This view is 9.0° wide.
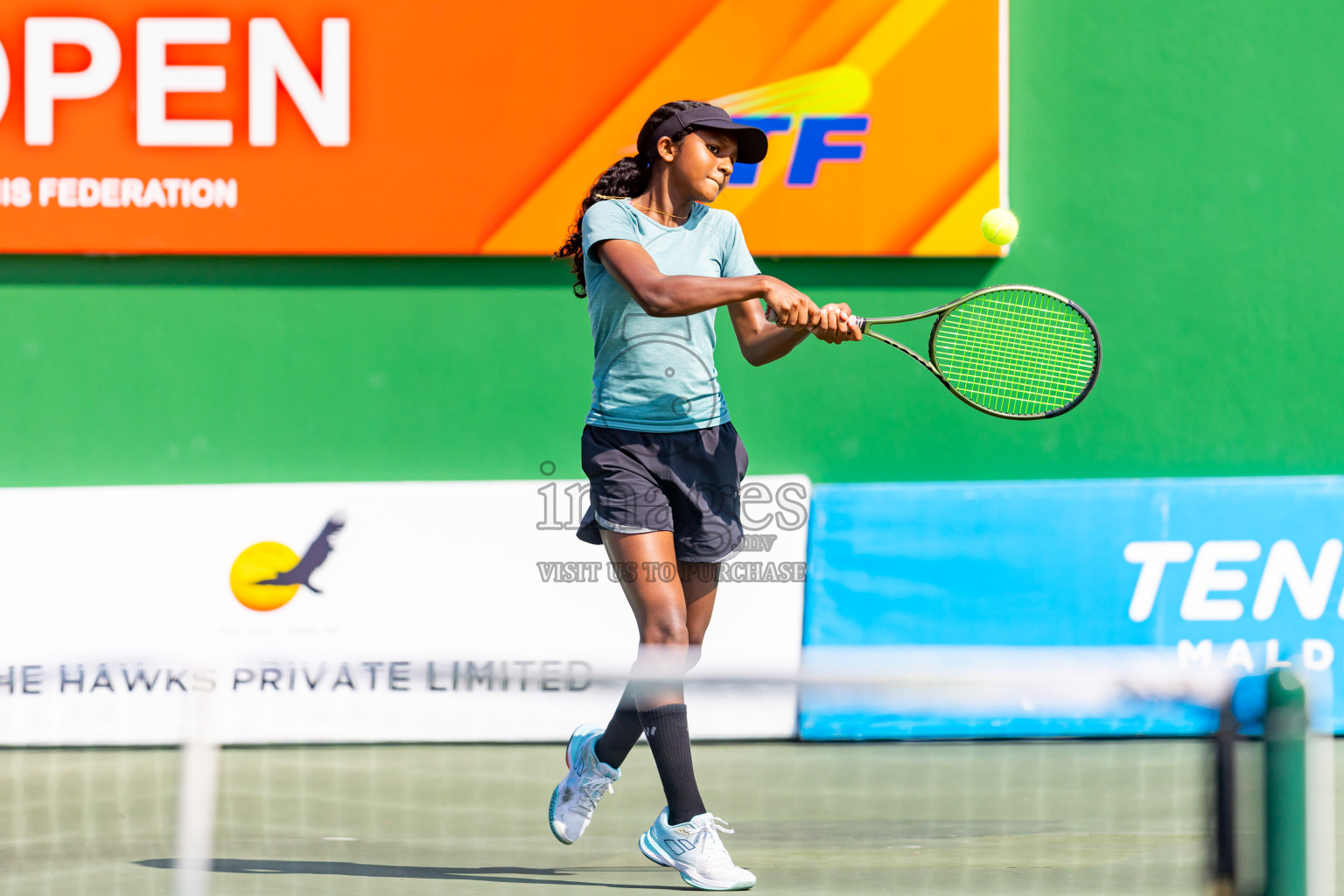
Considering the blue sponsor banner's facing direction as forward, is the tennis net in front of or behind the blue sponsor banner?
in front

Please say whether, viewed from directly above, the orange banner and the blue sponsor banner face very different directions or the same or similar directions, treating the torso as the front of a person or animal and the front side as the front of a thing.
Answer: same or similar directions

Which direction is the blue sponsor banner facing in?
toward the camera

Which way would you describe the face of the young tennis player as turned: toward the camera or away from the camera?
toward the camera

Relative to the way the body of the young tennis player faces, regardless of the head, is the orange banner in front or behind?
behind

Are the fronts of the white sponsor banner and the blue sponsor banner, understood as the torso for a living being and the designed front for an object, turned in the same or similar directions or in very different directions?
same or similar directions

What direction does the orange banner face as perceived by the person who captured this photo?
facing the viewer

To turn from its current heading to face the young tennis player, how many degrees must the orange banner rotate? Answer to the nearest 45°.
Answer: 0° — it already faces them

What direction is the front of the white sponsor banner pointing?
toward the camera
